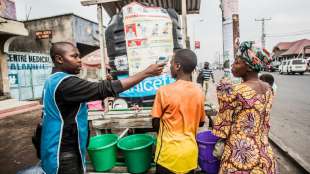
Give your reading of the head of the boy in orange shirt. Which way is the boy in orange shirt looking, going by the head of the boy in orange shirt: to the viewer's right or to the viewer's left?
to the viewer's left

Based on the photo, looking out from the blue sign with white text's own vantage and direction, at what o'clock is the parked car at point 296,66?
The parked car is roughly at 7 o'clock from the blue sign with white text.

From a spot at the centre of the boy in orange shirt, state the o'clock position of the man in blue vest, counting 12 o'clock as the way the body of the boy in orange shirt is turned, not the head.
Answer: The man in blue vest is roughly at 10 o'clock from the boy in orange shirt.

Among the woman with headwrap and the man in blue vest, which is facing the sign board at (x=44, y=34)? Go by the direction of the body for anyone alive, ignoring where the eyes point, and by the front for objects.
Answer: the woman with headwrap

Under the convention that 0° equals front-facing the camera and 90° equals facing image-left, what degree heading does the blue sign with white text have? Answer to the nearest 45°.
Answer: approximately 0°

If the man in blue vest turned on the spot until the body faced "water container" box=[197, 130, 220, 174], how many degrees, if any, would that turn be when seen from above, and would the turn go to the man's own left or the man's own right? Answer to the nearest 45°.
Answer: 0° — they already face it

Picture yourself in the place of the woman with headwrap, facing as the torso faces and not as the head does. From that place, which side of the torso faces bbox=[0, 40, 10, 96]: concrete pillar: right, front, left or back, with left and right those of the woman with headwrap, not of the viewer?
front

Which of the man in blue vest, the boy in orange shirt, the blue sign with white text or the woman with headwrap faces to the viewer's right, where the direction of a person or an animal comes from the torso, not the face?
the man in blue vest

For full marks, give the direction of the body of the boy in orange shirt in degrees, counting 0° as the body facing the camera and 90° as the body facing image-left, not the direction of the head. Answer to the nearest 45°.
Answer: approximately 135°

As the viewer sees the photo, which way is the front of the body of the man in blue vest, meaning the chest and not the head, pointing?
to the viewer's right
